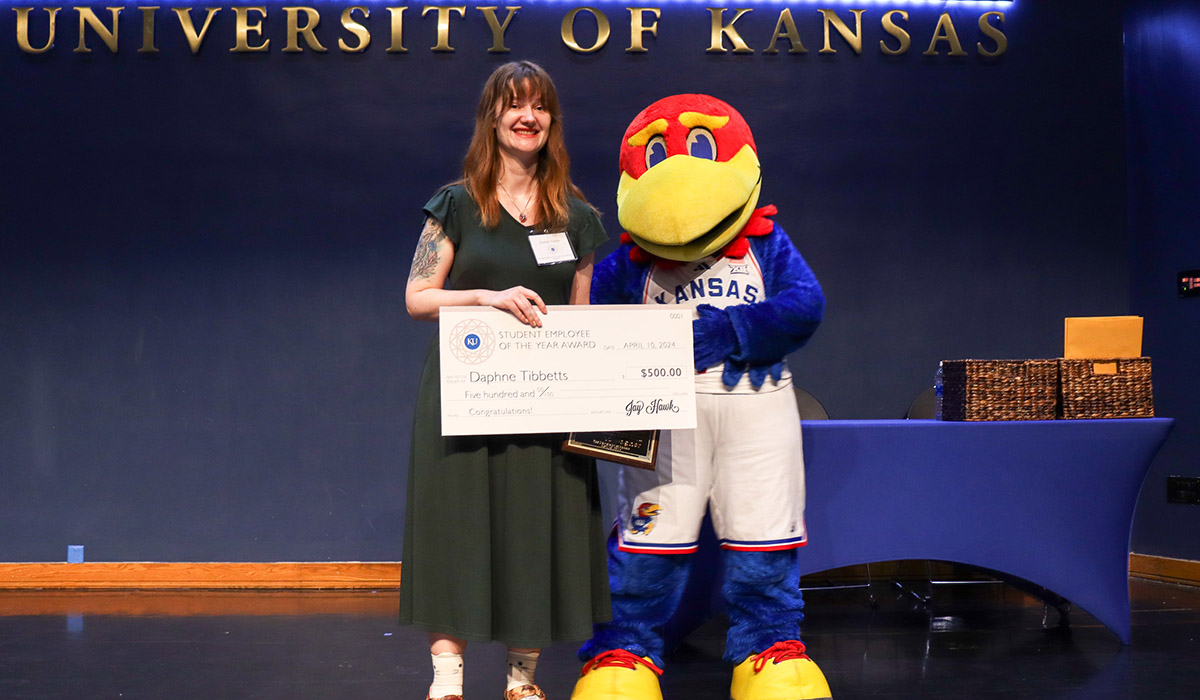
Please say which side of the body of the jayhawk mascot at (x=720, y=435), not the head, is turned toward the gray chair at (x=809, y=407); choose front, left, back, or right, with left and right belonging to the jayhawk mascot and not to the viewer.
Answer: back

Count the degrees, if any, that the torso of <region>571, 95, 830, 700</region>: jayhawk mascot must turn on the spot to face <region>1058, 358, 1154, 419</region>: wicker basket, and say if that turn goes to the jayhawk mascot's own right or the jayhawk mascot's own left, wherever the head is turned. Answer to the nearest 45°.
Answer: approximately 135° to the jayhawk mascot's own left

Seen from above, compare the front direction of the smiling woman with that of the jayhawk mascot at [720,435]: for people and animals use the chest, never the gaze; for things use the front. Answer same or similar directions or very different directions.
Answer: same or similar directions

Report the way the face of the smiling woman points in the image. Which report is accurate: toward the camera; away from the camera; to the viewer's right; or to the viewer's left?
toward the camera

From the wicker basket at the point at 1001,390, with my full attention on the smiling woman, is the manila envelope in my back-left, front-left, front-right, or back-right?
back-left

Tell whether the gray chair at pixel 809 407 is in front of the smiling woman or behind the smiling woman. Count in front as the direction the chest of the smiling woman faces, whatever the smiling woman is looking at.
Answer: behind

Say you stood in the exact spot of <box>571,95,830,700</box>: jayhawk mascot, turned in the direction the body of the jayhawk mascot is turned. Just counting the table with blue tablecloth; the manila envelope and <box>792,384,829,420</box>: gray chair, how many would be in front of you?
0

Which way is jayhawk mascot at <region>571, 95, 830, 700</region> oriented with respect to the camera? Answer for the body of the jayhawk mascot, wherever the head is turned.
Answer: toward the camera
